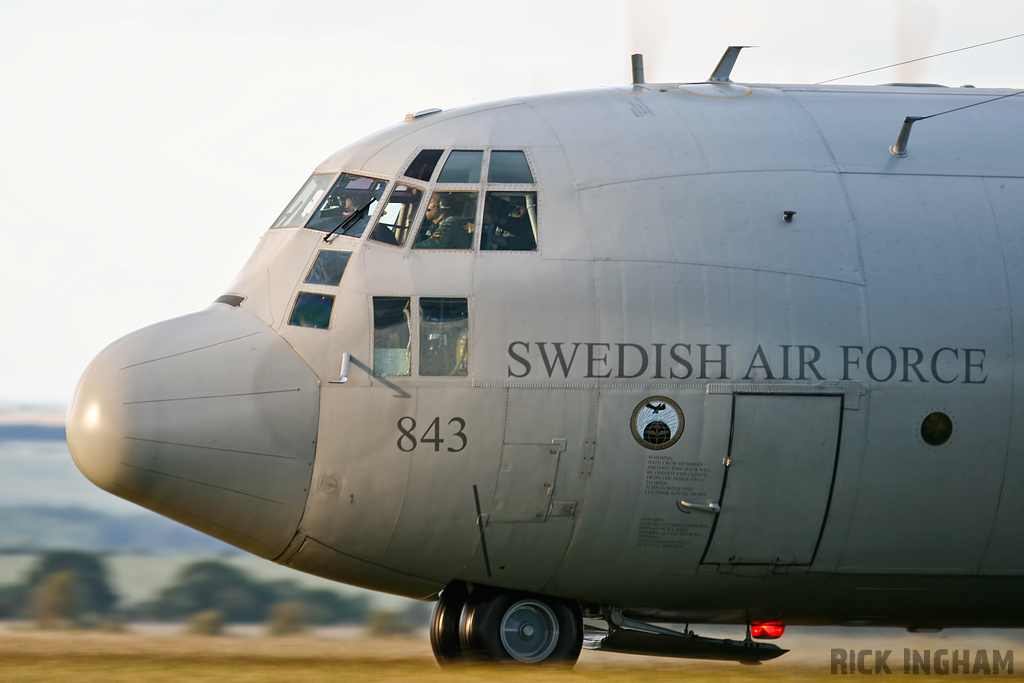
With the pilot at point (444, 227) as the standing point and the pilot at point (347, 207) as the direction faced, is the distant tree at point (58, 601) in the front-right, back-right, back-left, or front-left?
front-right

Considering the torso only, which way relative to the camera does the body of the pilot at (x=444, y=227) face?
to the viewer's left

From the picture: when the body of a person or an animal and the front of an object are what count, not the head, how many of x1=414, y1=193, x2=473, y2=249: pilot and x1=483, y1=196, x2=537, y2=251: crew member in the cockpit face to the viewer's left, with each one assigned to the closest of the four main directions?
2

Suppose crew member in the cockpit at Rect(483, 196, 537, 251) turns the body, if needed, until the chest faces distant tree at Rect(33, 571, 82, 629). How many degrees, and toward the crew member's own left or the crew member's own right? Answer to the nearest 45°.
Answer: approximately 45° to the crew member's own right

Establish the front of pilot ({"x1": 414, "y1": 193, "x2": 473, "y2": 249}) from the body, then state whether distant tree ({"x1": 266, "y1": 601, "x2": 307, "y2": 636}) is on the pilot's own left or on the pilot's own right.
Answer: on the pilot's own right

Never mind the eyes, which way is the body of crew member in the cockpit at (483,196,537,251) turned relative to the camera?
to the viewer's left

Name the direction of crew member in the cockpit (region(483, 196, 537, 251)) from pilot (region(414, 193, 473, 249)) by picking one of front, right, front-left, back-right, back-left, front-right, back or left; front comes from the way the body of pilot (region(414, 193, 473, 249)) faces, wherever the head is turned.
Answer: back

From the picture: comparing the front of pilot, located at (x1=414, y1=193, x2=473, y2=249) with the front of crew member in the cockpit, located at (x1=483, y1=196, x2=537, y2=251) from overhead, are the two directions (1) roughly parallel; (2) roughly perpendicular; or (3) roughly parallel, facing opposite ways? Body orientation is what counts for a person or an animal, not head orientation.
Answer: roughly parallel

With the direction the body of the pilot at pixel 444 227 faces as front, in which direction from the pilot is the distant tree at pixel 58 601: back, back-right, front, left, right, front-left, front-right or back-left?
front-right

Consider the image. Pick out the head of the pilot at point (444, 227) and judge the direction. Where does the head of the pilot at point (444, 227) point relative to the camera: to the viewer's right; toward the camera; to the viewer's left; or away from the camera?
to the viewer's left

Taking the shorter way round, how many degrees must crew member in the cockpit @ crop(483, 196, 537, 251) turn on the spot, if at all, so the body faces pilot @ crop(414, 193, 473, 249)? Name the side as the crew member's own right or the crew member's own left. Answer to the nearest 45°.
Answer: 0° — they already face them

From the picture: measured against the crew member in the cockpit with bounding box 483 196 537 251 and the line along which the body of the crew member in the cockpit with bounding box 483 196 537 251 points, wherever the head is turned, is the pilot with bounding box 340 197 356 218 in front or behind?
in front

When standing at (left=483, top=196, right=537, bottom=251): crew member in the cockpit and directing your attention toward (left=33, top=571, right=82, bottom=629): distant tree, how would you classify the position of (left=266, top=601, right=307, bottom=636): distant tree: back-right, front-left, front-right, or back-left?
front-right
